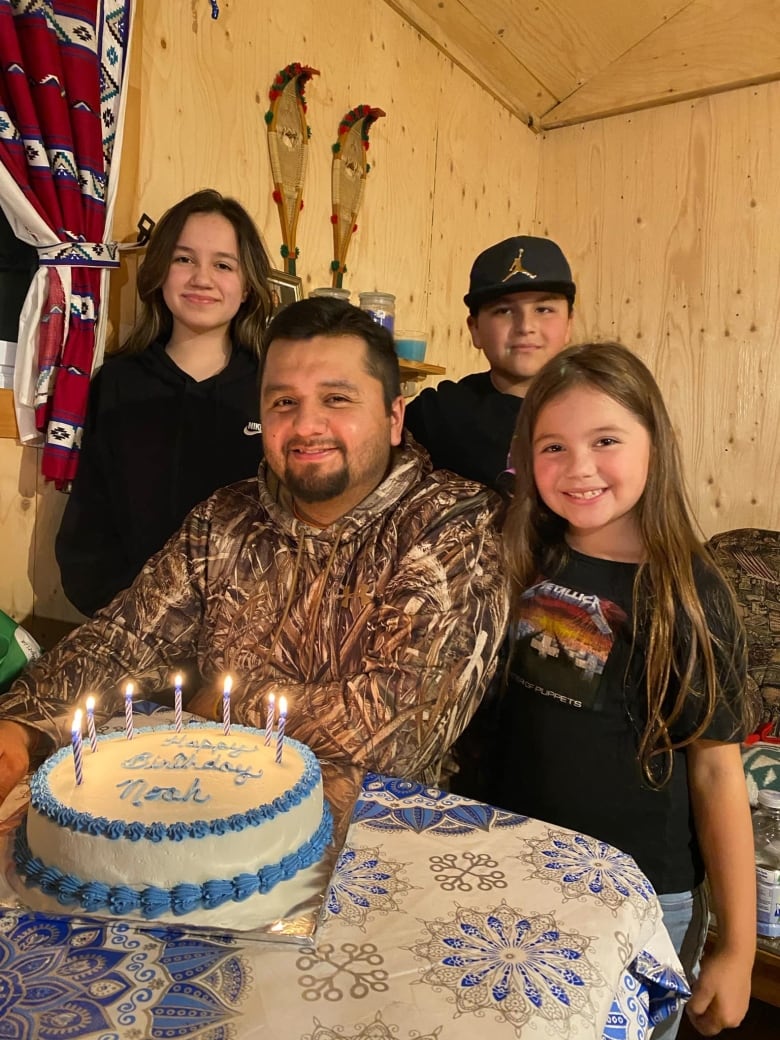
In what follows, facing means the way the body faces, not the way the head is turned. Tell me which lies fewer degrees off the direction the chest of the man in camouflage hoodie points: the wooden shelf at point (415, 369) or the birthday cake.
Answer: the birthday cake

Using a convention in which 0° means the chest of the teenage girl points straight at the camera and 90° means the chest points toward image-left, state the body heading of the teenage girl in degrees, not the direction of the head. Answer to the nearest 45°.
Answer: approximately 0°

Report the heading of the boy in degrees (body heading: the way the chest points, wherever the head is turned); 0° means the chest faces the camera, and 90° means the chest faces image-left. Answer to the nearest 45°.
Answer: approximately 0°

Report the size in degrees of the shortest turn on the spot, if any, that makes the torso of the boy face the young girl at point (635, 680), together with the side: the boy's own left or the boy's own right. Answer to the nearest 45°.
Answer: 0° — they already face them

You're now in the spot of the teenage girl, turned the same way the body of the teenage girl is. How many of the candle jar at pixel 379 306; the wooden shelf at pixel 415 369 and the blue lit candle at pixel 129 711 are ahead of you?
1

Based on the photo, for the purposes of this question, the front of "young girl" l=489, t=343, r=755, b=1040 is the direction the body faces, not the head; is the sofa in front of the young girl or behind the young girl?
behind

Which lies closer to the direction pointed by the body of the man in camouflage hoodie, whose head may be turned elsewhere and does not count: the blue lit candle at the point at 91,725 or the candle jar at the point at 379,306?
the blue lit candle

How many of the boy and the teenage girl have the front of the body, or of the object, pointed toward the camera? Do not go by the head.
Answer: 2
